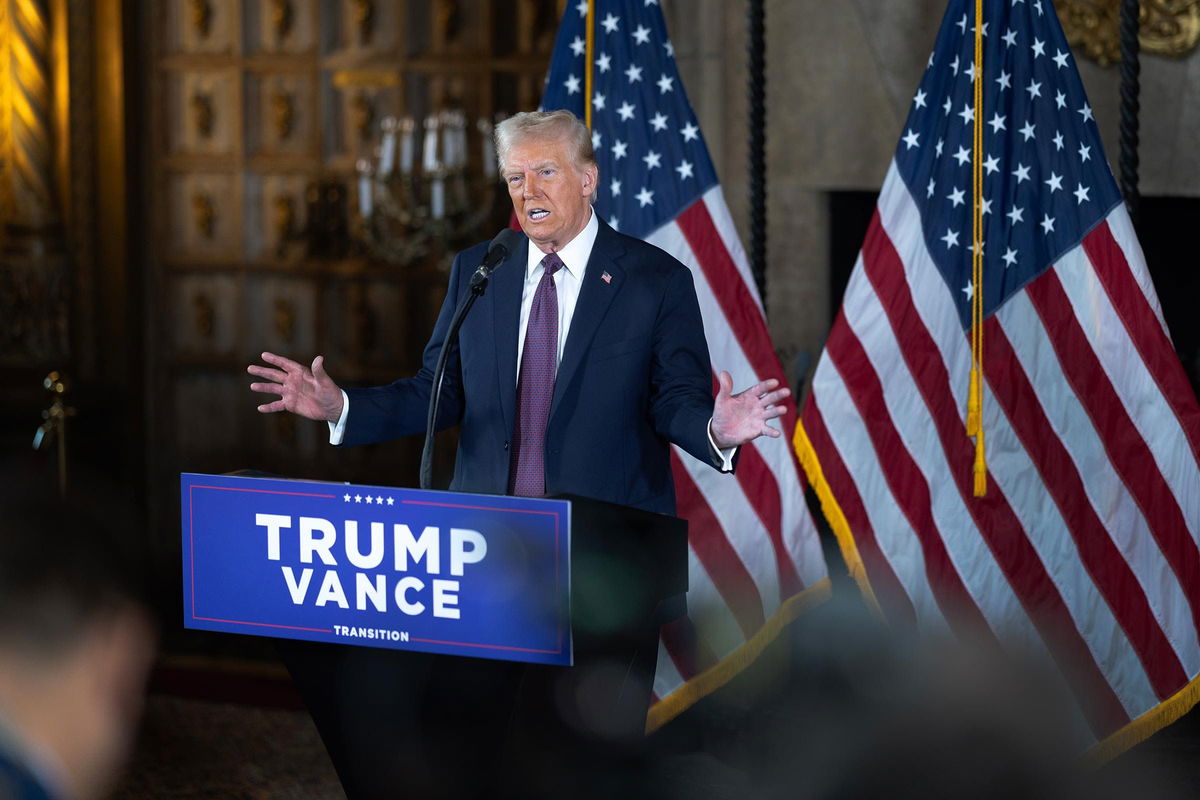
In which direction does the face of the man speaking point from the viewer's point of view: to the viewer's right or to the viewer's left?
to the viewer's left

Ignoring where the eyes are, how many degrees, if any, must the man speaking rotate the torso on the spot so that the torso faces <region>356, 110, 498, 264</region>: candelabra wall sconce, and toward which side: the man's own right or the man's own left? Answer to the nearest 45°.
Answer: approximately 135° to the man's own right

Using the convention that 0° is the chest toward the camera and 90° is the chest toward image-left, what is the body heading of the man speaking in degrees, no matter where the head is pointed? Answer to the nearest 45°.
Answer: approximately 45°

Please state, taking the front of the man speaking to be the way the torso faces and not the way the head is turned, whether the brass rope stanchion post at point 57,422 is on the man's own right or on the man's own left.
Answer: on the man's own right

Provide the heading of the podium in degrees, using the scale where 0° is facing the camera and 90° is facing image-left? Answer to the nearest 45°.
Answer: approximately 45°

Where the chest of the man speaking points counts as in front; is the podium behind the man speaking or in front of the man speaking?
in front

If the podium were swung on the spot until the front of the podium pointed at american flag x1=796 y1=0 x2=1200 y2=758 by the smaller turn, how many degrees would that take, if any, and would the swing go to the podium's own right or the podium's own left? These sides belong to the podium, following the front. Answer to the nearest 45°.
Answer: approximately 180°
